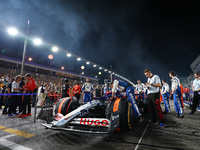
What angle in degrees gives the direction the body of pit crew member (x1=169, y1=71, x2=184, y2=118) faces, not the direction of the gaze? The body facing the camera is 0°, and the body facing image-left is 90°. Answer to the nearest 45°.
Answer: approximately 90°

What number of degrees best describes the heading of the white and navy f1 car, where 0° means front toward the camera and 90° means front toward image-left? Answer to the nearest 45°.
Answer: approximately 45°

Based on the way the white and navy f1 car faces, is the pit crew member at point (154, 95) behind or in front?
behind

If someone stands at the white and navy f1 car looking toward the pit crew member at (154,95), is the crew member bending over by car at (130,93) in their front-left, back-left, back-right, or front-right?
front-left

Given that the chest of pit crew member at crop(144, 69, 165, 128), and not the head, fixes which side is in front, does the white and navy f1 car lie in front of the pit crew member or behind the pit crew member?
in front

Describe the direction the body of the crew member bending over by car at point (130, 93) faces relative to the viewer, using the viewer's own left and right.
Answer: facing to the left of the viewer

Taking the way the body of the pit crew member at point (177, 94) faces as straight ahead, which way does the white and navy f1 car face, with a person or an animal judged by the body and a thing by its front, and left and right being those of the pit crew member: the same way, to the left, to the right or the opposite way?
to the left

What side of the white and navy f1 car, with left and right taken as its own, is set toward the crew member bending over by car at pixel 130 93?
left

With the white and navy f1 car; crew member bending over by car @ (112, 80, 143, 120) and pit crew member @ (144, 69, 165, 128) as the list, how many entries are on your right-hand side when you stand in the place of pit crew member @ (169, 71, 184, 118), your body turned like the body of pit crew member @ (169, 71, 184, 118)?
0

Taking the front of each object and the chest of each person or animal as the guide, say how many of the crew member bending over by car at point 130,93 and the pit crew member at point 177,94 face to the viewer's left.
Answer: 2

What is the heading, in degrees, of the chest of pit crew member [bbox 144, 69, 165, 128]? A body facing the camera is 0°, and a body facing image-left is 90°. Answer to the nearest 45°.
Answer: approximately 45°

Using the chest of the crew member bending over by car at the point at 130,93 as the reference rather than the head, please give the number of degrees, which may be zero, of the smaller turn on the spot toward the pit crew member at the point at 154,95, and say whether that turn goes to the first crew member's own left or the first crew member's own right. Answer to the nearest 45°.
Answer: approximately 180°
